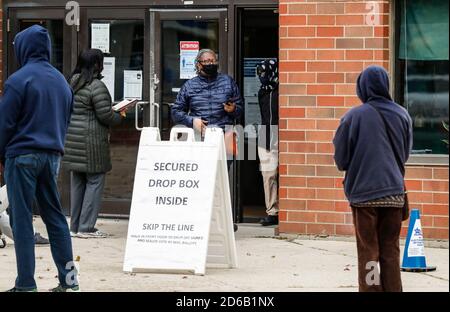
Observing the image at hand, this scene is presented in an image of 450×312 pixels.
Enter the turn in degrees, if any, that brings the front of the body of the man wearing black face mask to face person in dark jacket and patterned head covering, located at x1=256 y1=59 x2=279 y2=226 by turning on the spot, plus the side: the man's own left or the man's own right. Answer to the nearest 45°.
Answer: approximately 135° to the man's own left

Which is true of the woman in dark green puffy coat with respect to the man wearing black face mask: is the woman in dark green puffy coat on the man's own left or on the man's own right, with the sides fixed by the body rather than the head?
on the man's own right

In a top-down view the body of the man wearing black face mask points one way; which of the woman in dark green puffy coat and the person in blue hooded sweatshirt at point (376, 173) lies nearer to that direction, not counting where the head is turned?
the person in blue hooded sweatshirt

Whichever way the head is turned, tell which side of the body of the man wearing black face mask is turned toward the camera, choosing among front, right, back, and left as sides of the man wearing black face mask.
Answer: front

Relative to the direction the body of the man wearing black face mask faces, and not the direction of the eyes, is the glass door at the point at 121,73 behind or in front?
behind

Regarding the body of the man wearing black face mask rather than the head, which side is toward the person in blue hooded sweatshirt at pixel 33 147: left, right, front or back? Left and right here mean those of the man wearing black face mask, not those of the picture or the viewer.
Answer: front

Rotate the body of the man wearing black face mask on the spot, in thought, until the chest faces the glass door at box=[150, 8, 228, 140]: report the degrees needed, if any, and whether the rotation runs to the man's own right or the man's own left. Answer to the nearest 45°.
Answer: approximately 180°

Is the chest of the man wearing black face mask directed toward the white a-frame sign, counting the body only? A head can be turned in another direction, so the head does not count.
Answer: yes

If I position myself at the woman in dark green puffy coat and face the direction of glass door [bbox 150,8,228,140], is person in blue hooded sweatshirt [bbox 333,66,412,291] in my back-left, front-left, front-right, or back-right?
back-right

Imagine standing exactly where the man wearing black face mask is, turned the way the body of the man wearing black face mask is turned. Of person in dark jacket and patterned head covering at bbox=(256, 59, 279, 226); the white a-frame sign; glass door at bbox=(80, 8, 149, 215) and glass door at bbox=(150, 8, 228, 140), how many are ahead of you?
1

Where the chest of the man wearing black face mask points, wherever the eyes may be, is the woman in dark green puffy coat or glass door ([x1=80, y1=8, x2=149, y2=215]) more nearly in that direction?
the woman in dark green puffy coat

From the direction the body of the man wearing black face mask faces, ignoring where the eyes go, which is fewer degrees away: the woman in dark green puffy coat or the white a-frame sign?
the white a-frame sign

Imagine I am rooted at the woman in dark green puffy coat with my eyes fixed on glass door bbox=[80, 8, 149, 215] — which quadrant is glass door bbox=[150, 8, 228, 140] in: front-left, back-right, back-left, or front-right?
front-right

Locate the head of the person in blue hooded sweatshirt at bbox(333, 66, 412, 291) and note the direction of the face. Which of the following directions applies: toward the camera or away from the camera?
away from the camera

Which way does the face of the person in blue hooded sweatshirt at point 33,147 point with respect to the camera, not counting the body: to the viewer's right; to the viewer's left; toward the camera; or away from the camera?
away from the camera

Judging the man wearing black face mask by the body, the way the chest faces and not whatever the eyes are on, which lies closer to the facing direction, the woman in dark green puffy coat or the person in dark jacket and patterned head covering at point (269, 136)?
the woman in dark green puffy coat
